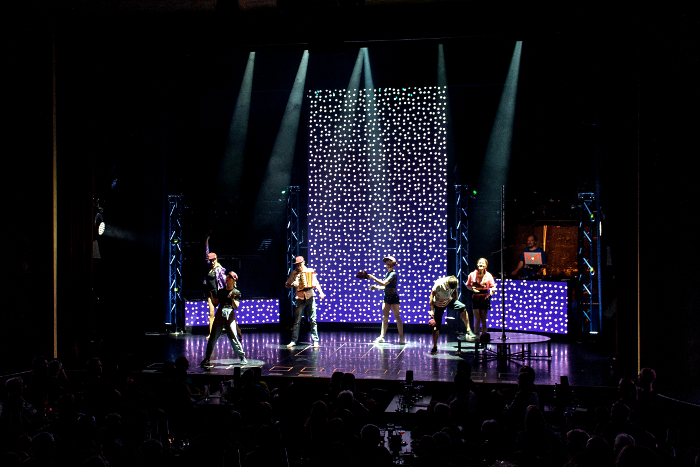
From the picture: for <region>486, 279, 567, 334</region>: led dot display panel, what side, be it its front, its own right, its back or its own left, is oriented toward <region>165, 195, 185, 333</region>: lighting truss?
right

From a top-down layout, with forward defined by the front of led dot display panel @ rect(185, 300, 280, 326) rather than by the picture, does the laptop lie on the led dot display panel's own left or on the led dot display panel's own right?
on the led dot display panel's own left

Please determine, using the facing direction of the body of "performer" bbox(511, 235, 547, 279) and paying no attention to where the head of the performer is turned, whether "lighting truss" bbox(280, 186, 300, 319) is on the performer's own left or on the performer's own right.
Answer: on the performer's own right

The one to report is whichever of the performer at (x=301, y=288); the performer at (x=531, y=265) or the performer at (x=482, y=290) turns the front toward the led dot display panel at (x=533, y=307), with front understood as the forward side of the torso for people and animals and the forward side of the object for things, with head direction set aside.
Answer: the performer at (x=531, y=265)

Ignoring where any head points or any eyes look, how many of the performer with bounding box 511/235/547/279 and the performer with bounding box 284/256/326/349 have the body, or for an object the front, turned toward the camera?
2

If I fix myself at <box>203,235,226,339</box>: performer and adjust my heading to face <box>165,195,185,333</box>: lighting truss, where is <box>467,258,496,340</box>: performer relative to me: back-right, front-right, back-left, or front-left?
back-right
